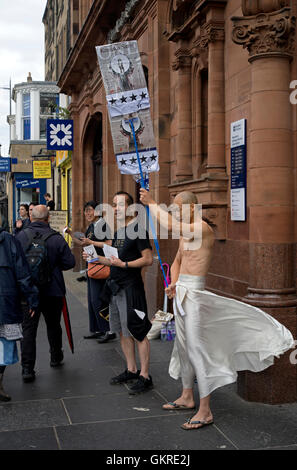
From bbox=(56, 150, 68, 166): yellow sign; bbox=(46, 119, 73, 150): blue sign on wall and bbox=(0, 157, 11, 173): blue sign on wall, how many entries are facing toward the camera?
3

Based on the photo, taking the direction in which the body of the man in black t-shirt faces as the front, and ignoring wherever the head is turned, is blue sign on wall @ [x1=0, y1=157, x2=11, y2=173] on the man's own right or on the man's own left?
on the man's own right

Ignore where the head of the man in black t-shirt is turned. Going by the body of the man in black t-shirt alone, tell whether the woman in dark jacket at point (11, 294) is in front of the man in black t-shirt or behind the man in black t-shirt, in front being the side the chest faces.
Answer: in front

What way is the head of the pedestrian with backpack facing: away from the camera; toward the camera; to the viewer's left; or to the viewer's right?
away from the camera

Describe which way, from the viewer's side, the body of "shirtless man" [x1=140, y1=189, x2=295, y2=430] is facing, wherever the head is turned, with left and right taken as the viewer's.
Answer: facing to the left of the viewer

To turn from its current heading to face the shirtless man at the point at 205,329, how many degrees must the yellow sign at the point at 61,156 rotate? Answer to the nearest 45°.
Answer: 0° — it already faces them

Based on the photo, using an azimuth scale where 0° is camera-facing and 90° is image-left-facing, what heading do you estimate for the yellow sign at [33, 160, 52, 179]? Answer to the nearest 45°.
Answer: approximately 0°

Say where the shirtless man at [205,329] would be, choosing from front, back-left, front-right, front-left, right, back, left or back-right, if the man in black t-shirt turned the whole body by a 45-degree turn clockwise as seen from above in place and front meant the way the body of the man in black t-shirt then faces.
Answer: back-left

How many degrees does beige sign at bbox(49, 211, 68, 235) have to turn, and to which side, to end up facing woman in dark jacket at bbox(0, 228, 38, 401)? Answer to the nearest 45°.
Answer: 0° — it already faces them

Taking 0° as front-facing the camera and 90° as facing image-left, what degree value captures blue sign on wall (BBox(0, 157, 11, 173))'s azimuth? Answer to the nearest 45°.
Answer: approximately 0°
